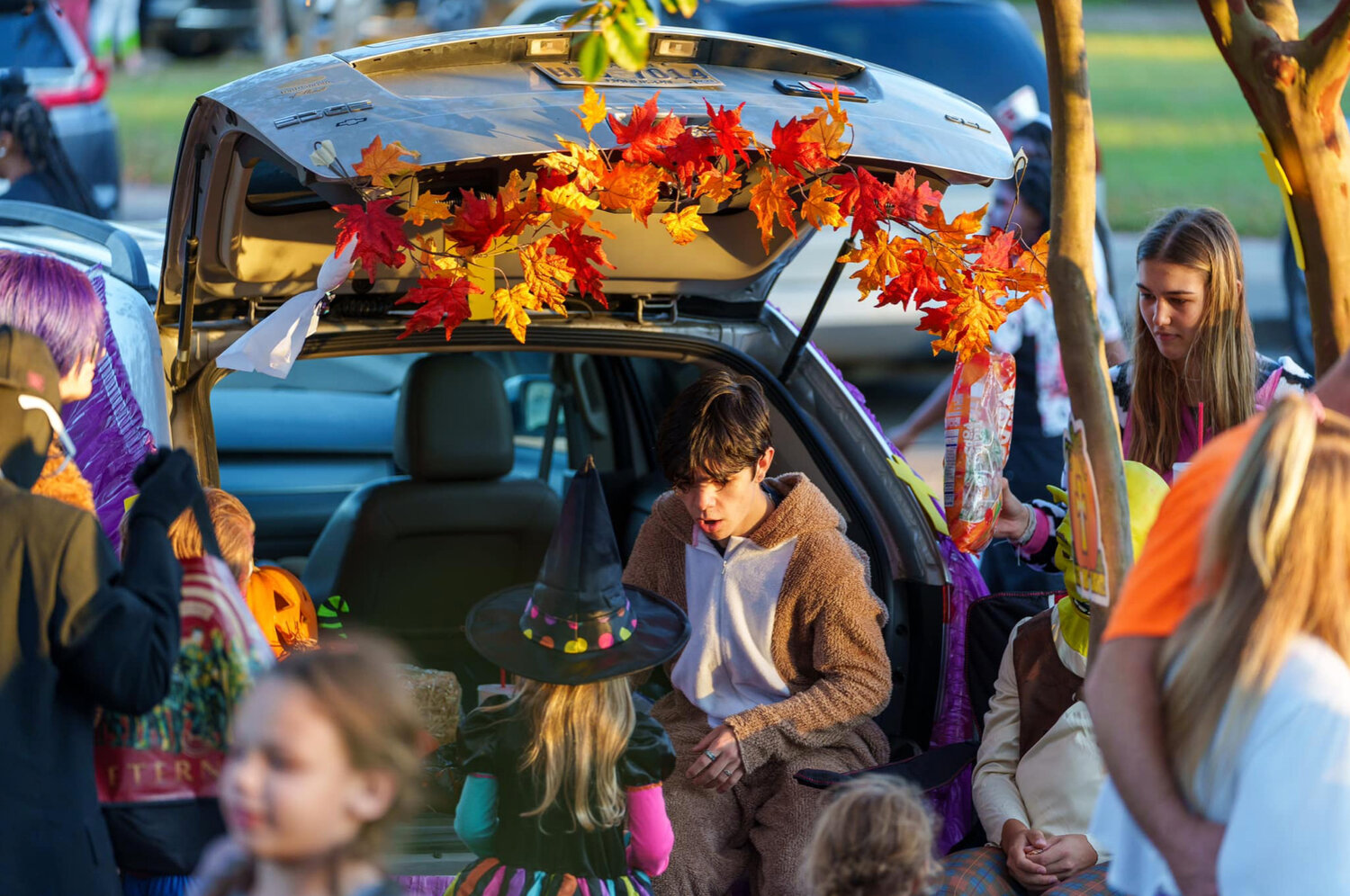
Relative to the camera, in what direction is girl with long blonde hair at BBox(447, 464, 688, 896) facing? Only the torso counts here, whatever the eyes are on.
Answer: away from the camera

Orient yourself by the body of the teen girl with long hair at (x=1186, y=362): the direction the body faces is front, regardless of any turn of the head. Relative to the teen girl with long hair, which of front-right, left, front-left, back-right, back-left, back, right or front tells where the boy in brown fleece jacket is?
front

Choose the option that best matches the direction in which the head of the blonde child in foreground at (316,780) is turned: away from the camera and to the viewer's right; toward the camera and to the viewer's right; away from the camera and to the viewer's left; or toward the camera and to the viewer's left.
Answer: toward the camera and to the viewer's left

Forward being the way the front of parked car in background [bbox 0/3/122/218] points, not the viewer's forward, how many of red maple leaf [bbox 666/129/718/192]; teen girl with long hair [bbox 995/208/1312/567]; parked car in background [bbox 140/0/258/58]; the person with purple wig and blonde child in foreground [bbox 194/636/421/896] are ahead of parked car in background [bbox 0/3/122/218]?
1

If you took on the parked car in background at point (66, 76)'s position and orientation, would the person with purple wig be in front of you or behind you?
behind

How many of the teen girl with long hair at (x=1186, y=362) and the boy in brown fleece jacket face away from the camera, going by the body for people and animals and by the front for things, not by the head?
0

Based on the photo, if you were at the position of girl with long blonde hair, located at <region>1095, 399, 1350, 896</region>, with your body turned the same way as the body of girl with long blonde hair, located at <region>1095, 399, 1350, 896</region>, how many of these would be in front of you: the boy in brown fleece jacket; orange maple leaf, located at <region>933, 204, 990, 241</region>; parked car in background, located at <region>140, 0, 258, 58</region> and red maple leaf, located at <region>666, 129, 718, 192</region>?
4

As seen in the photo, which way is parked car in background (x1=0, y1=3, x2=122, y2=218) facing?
away from the camera

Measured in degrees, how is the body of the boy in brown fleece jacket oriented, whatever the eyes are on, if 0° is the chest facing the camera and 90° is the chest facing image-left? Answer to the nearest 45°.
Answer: approximately 45°

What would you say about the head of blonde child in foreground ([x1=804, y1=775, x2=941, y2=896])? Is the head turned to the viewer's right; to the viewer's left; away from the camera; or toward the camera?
away from the camera

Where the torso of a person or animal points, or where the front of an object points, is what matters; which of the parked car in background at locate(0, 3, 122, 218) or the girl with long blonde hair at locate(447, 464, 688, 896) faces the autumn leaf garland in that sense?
the girl with long blonde hair

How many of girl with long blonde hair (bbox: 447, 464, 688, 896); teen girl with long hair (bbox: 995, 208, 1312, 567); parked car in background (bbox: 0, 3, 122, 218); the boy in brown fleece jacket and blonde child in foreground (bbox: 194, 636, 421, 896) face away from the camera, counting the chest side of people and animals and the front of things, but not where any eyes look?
2

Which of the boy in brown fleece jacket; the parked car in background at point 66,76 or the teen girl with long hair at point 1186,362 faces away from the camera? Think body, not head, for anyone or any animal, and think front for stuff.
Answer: the parked car in background

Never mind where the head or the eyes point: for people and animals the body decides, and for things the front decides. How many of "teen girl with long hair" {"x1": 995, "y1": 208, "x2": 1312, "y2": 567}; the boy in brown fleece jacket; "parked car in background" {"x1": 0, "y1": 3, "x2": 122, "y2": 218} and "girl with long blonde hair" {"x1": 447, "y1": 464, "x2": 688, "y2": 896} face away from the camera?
2
